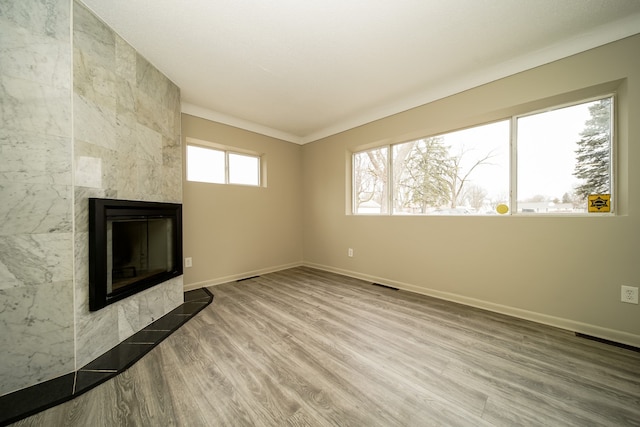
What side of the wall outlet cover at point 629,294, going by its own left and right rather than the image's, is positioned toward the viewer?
front

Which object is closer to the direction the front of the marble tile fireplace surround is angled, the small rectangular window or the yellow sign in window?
the yellow sign in window

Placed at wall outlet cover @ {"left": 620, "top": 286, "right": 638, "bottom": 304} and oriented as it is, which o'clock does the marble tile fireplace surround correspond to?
The marble tile fireplace surround is roughly at 1 o'clock from the wall outlet cover.

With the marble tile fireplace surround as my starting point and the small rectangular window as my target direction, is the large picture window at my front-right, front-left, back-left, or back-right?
front-right

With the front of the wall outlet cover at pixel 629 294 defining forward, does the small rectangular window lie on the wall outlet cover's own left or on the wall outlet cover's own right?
on the wall outlet cover's own right

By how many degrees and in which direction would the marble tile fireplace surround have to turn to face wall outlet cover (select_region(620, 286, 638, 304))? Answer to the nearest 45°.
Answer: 0° — it already faces it

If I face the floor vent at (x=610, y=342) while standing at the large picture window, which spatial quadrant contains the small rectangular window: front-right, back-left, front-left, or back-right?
back-right

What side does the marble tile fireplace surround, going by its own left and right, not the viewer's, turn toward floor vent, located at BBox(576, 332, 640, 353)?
front

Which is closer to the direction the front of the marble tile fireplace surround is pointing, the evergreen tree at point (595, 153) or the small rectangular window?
the evergreen tree

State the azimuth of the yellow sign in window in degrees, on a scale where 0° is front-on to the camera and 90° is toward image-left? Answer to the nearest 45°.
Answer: approximately 0°

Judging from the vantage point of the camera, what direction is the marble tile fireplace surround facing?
facing the viewer and to the right of the viewer

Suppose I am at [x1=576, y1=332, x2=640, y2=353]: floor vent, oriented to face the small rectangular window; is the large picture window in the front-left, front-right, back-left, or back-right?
front-right

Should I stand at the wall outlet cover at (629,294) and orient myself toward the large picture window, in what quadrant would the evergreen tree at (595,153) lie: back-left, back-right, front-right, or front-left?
front-right
